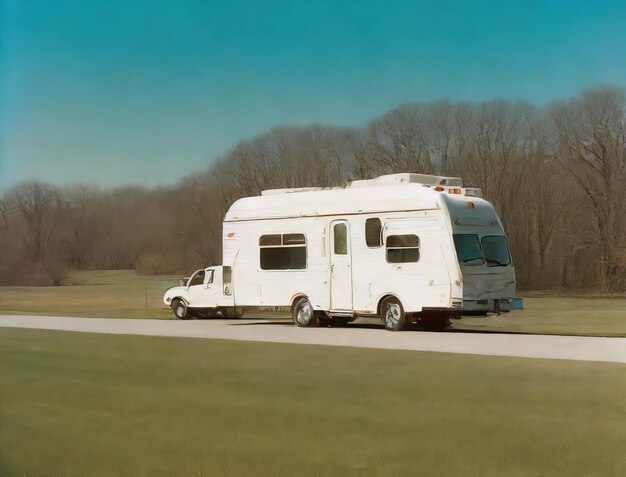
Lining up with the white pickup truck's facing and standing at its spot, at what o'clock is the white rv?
The white rv is roughly at 7 o'clock from the white pickup truck.

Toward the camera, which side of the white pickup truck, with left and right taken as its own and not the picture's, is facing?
left

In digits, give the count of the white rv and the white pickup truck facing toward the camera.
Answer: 0
